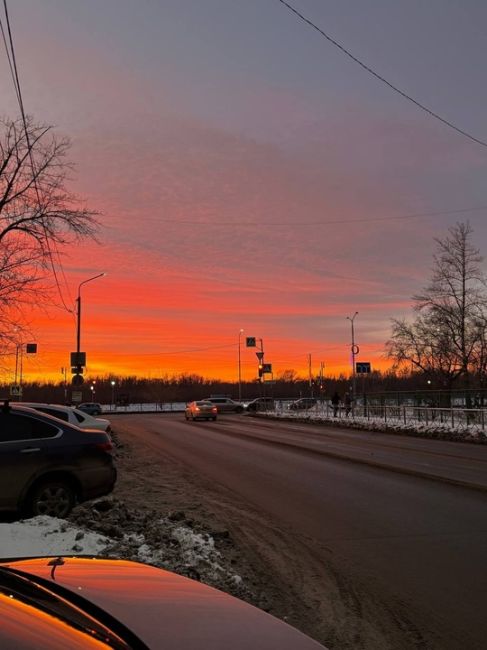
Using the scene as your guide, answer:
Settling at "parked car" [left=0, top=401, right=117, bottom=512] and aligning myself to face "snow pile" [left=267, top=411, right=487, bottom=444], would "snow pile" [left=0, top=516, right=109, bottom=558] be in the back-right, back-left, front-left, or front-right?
back-right

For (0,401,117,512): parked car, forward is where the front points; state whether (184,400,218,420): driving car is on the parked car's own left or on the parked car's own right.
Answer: on the parked car's own right
